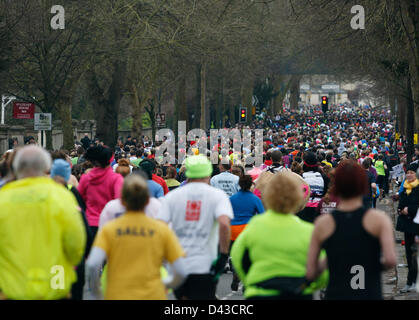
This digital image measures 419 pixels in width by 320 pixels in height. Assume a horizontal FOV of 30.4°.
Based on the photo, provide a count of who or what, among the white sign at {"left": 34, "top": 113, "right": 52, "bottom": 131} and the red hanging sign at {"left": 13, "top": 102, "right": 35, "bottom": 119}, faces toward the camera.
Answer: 2

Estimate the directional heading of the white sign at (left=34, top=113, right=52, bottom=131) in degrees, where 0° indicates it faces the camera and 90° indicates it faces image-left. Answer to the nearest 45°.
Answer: approximately 0°
